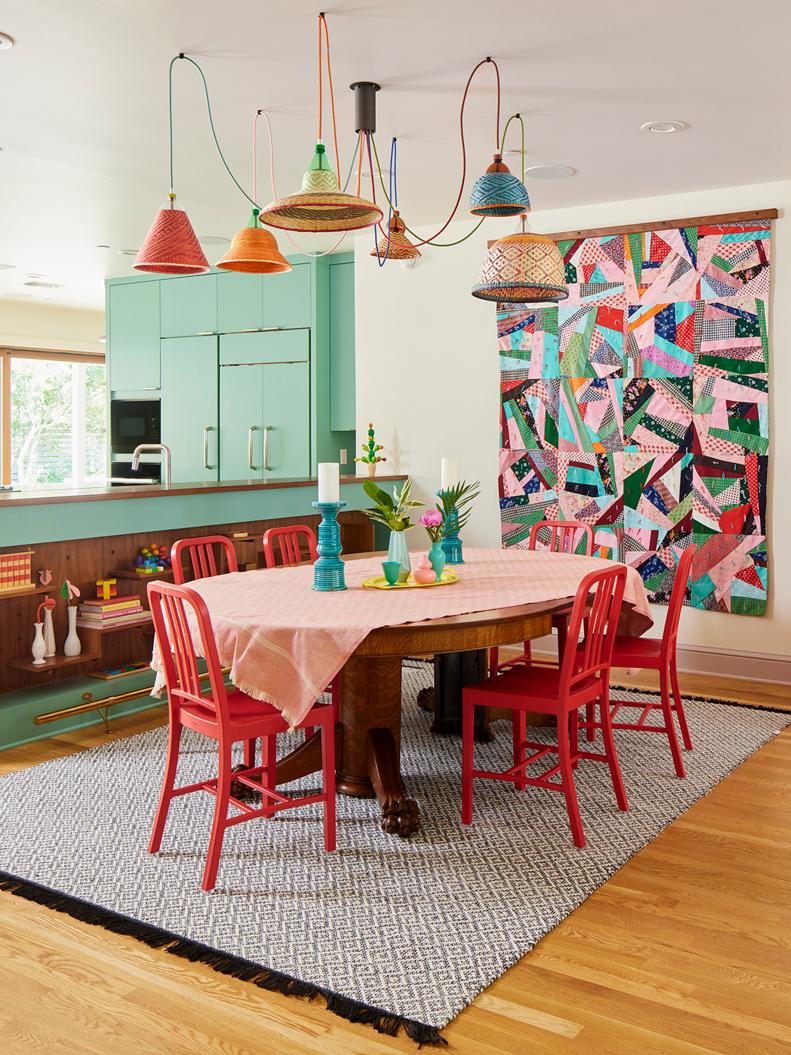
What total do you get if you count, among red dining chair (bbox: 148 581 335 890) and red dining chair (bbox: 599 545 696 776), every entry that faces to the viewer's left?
1

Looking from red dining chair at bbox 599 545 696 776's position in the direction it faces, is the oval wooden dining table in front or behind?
in front

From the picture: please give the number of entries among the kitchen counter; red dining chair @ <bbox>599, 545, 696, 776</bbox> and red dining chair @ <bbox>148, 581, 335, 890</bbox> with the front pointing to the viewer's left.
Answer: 1

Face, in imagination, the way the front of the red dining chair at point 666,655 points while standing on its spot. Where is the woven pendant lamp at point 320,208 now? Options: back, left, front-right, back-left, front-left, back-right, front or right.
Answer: front-left

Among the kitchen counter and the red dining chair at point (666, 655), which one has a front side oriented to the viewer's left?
the red dining chair

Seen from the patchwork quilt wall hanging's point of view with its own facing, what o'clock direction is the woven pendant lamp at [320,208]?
The woven pendant lamp is roughly at 11 o'clock from the patchwork quilt wall hanging.

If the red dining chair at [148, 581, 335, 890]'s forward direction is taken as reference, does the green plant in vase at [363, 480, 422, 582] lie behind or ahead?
ahead

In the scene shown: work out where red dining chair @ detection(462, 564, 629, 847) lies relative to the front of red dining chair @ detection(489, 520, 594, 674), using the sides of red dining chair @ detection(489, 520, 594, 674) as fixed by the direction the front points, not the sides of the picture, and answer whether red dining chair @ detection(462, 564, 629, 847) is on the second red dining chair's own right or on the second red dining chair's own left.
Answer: on the second red dining chair's own left

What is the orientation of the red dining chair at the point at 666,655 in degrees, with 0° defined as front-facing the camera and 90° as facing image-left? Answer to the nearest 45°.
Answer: approximately 90°

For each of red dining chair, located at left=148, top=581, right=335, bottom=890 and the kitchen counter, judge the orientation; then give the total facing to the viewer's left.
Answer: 0

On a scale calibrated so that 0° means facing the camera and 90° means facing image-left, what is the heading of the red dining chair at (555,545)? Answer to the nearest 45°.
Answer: approximately 45°
